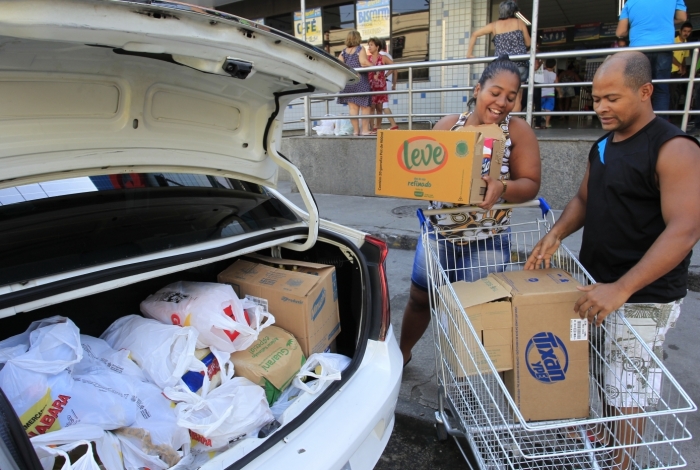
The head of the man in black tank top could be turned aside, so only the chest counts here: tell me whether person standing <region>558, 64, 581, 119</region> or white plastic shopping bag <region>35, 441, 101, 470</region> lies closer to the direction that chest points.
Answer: the white plastic shopping bag

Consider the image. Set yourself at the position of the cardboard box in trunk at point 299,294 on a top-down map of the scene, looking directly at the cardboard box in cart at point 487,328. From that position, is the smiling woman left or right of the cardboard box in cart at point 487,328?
left

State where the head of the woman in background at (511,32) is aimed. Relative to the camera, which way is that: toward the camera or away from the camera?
away from the camera

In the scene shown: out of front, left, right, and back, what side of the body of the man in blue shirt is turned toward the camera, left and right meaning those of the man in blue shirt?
back

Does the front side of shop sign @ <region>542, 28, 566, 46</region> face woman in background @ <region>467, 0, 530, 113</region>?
yes

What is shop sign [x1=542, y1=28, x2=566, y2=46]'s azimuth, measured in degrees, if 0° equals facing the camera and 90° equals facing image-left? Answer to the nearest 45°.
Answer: approximately 0°

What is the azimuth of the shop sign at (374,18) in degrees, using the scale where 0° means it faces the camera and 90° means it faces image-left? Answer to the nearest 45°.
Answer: approximately 0°

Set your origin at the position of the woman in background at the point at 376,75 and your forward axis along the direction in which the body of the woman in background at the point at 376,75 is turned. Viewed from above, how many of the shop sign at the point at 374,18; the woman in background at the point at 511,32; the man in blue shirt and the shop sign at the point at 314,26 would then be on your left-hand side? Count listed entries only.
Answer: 2

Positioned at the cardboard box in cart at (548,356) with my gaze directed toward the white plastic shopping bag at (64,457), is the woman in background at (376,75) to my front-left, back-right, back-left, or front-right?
back-right
